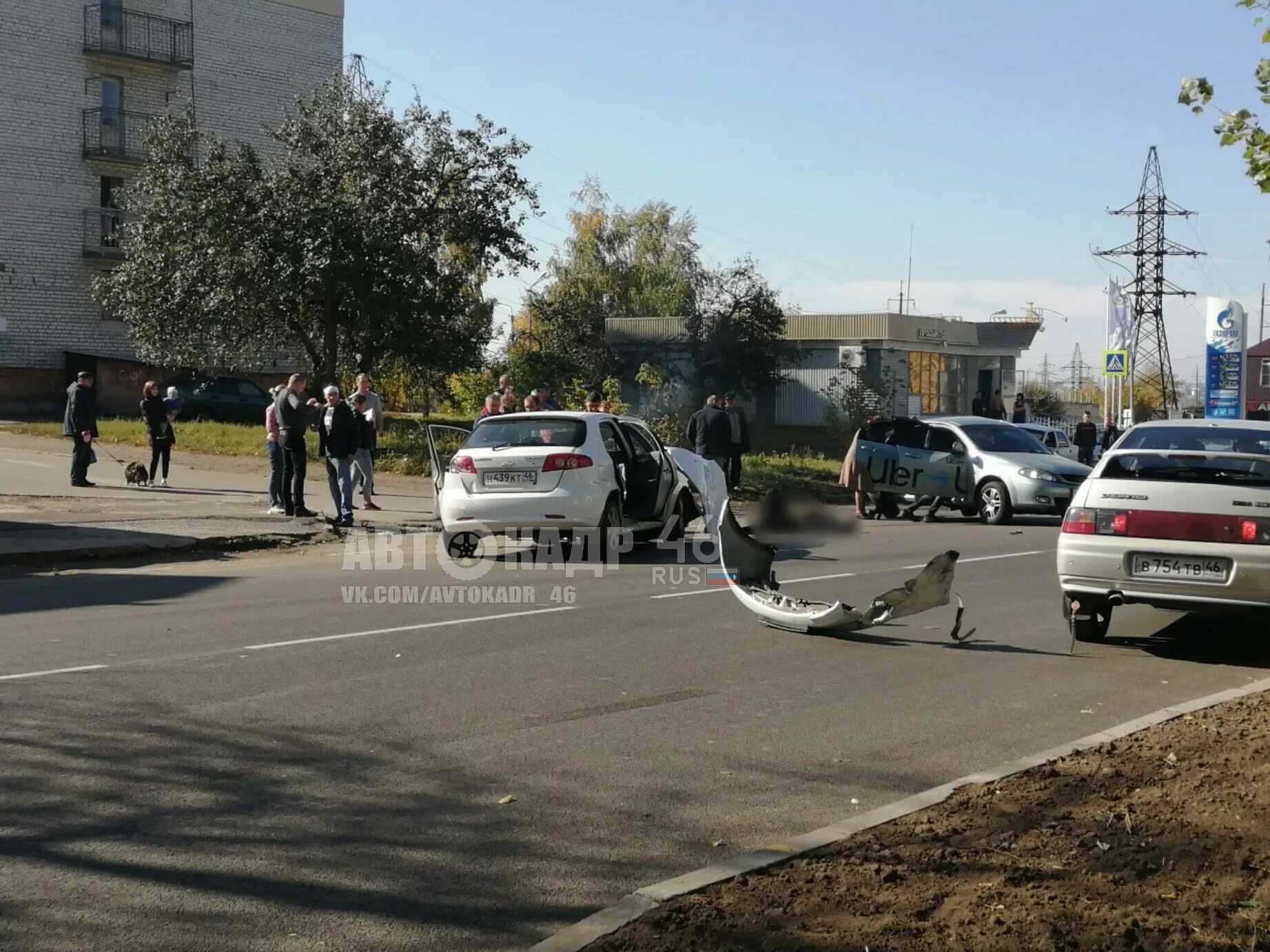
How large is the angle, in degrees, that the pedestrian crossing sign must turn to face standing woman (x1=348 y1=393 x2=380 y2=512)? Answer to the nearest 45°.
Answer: approximately 45° to its right

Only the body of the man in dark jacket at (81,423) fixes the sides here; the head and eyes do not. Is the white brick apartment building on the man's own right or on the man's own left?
on the man's own left

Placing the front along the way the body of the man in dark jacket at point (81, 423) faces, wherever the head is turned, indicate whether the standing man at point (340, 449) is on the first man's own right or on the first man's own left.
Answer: on the first man's own right

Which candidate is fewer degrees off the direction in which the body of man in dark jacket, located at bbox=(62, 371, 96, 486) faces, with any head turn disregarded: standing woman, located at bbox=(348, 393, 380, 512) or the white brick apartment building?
the standing woman

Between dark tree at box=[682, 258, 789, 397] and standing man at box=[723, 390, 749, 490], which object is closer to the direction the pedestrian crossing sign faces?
the standing man

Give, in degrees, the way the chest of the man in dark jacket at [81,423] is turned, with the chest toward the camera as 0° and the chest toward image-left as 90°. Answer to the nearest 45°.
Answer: approximately 270°

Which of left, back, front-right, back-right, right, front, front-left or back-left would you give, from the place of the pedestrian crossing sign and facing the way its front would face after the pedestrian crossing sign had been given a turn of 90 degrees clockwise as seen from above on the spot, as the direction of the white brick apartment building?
front
